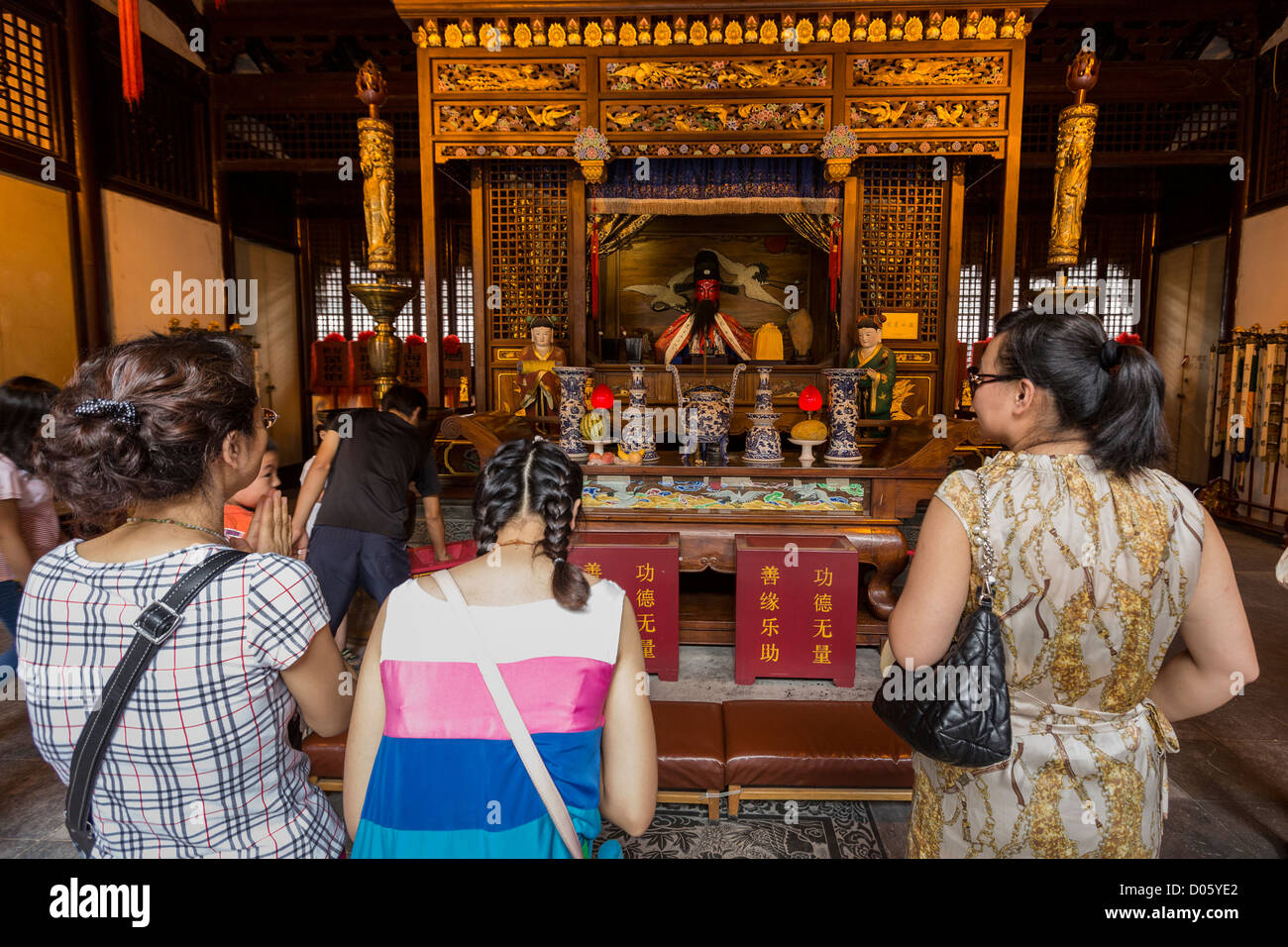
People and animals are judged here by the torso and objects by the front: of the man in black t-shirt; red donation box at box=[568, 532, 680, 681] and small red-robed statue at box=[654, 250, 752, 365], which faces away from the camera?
the man in black t-shirt

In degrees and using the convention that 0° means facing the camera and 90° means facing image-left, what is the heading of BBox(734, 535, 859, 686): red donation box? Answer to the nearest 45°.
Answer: approximately 0°

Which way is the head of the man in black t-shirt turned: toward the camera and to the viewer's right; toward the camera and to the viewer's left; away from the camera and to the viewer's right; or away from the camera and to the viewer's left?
away from the camera and to the viewer's right

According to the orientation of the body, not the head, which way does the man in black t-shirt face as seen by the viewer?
away from the camera

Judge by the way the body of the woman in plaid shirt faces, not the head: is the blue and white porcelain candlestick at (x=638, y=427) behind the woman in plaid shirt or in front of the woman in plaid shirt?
in front

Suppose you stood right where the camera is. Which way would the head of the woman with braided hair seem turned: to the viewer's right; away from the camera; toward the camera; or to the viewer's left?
away from the camera

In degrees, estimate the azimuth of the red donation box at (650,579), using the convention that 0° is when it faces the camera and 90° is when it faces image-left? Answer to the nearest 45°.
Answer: approximately 0°

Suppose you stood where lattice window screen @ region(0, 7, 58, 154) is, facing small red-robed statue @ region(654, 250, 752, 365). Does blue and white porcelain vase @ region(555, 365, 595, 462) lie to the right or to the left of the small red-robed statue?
right

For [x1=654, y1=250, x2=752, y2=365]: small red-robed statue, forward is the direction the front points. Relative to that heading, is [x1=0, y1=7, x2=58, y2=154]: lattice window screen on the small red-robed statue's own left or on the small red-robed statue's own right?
on the small red-robed statue's own right

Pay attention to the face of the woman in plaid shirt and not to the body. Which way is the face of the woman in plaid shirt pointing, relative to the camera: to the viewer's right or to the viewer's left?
to the viewer's right

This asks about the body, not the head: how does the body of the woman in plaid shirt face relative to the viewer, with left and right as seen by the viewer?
facing away from the viewer and to the right of the viewer

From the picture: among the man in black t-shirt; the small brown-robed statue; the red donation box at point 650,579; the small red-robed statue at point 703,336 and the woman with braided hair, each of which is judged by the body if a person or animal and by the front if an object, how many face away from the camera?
2

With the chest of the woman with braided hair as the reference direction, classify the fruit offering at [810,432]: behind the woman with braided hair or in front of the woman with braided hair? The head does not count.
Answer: in front
